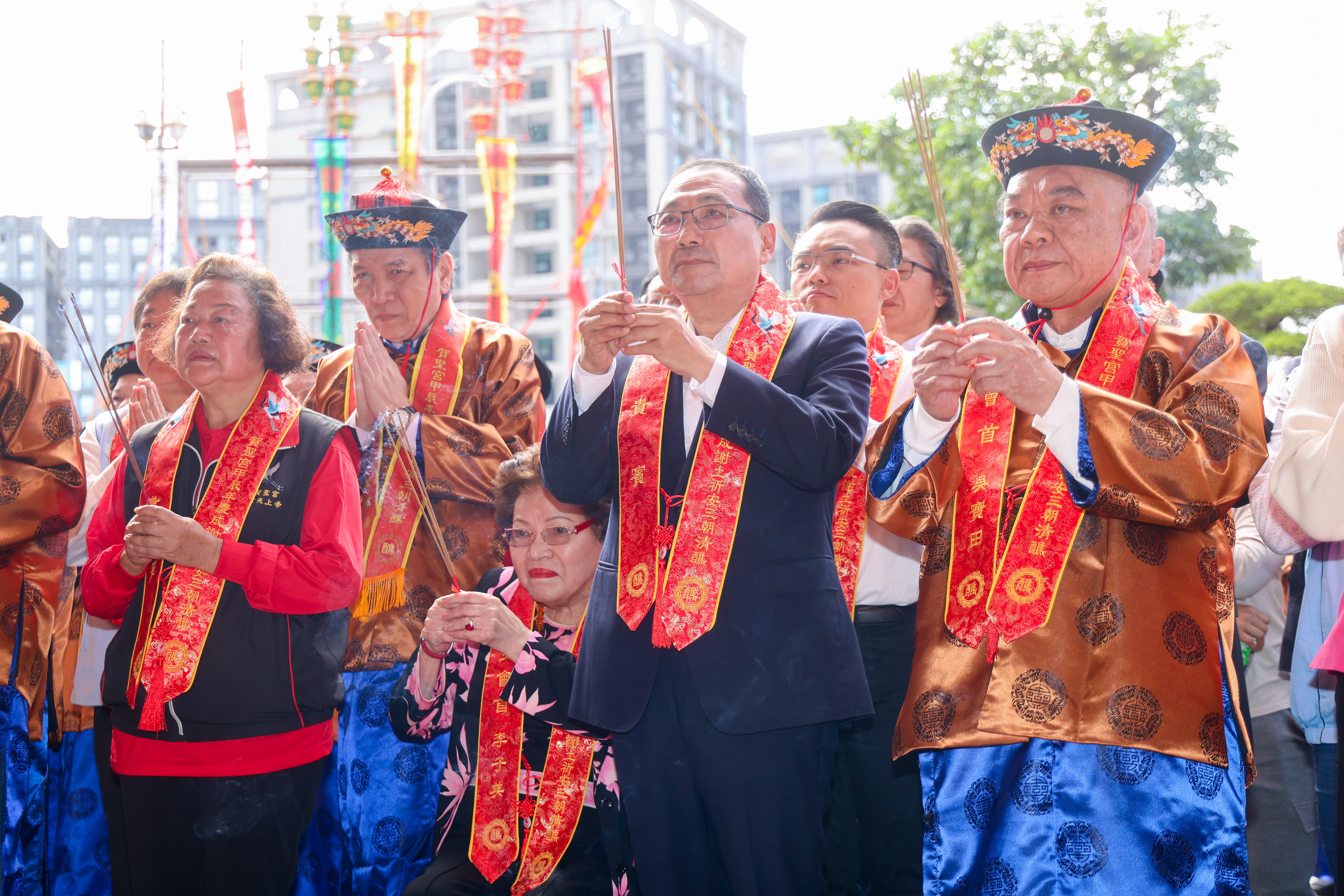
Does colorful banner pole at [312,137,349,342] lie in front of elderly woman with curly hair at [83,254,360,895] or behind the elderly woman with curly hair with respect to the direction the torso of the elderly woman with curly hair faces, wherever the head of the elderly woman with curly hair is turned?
behind

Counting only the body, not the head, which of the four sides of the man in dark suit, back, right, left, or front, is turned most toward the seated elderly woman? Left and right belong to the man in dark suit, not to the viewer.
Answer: right

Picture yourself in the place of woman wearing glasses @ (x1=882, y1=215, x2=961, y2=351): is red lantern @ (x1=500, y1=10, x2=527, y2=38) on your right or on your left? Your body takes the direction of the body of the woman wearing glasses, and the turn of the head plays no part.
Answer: on your right

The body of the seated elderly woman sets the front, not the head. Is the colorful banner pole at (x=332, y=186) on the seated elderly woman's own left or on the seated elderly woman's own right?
on the seated elderly woman's own right

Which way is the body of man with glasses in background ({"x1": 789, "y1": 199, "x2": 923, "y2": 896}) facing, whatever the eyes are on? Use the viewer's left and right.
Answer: facing the viewer and to the left of the viewer

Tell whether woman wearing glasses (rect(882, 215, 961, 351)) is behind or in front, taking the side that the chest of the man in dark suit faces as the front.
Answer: behind
